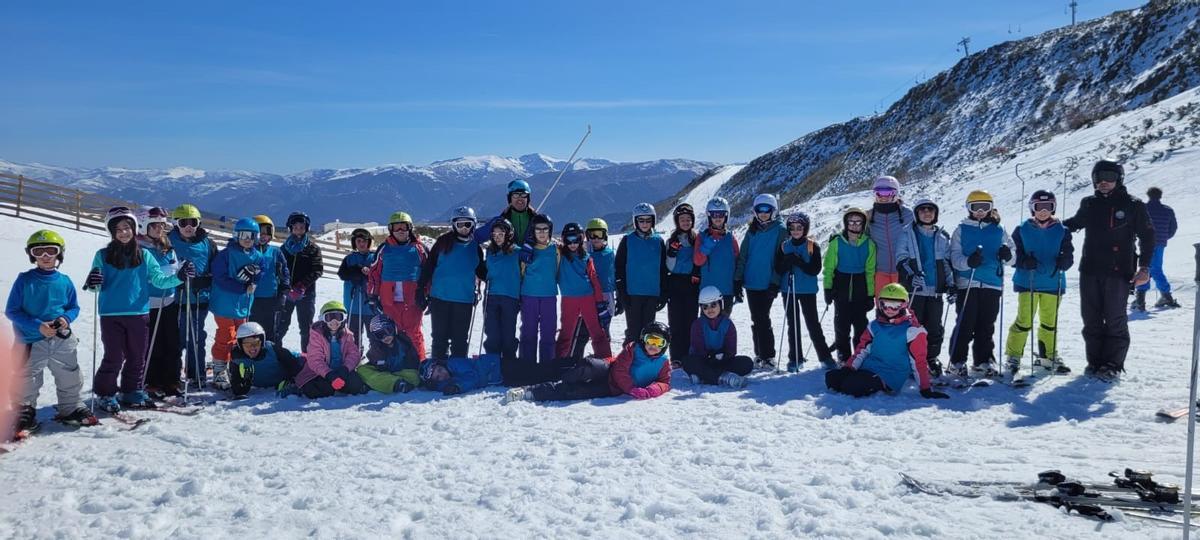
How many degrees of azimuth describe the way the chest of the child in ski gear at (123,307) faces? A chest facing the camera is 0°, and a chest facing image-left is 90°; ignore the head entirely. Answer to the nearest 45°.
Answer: approximately 0°

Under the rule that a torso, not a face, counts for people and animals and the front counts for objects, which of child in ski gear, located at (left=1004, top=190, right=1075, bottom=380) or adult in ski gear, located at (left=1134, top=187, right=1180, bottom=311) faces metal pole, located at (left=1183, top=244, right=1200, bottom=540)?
child in ski gear, located at (left=1004, top=190, right=1075, bottom=380)

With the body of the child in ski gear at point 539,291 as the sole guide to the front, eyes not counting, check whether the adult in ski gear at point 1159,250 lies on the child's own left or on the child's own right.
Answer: on the child's own left

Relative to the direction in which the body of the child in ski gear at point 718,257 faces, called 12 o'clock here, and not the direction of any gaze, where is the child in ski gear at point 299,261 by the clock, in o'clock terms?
the child in ski gear at point 299,261 is roughly at 3 o'clock from the child in ski gear at point 718,257.

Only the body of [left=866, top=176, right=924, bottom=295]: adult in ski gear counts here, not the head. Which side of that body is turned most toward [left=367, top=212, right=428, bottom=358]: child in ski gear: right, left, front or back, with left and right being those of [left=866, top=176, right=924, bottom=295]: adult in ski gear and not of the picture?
right
